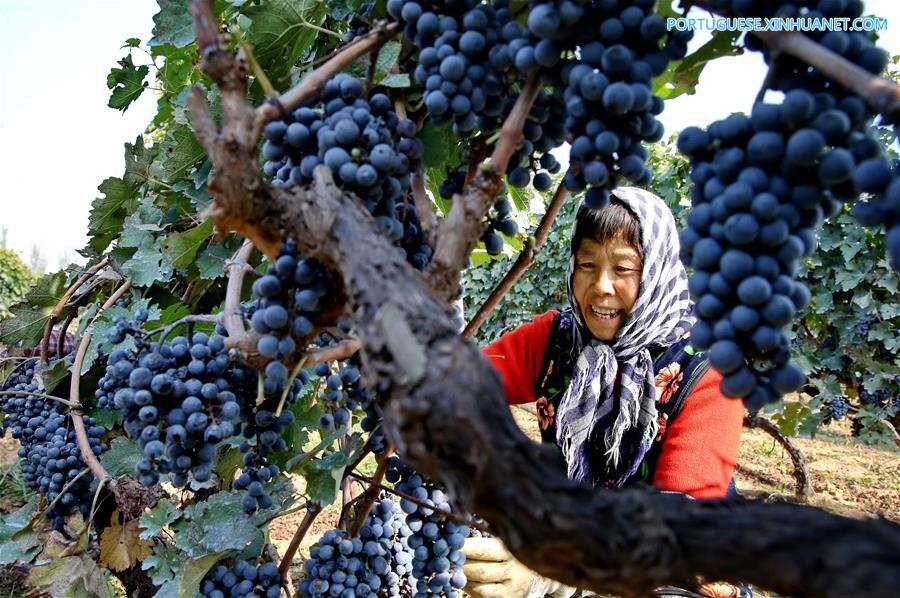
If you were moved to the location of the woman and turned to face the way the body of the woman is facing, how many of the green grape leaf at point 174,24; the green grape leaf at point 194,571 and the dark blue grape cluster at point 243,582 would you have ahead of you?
3

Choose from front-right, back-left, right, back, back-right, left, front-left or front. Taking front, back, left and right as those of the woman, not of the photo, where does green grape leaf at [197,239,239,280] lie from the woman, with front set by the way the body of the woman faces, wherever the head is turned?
front

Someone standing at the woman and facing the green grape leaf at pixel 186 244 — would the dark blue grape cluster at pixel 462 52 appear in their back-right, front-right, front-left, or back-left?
front-left

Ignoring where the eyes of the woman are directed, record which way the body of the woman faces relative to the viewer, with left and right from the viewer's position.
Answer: facing the viewer and to the left of the viewer

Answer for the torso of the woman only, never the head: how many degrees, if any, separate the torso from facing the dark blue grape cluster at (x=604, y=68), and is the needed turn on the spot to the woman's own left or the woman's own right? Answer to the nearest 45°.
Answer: approximately 45° to the woman's own left

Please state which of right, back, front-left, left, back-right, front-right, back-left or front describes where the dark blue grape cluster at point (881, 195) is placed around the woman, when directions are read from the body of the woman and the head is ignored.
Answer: front-left

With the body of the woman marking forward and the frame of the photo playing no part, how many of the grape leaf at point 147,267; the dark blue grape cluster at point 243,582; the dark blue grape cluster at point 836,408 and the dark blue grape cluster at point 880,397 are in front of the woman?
2

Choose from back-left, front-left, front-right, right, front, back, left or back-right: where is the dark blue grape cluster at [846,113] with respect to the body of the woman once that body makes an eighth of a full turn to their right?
left

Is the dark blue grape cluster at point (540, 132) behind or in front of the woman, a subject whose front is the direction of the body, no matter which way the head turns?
in front

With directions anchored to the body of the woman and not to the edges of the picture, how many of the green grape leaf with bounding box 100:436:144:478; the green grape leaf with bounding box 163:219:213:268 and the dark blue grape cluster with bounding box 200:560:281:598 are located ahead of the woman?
3

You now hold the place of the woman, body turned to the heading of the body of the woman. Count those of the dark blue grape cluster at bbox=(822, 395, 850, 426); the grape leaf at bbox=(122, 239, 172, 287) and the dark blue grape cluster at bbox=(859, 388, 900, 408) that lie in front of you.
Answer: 1

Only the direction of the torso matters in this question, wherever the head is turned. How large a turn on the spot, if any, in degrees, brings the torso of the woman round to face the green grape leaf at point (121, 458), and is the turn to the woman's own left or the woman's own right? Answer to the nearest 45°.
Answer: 0° — they already face it

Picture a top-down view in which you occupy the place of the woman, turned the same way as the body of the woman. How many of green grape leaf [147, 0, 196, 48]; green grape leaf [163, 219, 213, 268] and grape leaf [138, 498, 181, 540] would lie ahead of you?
3
